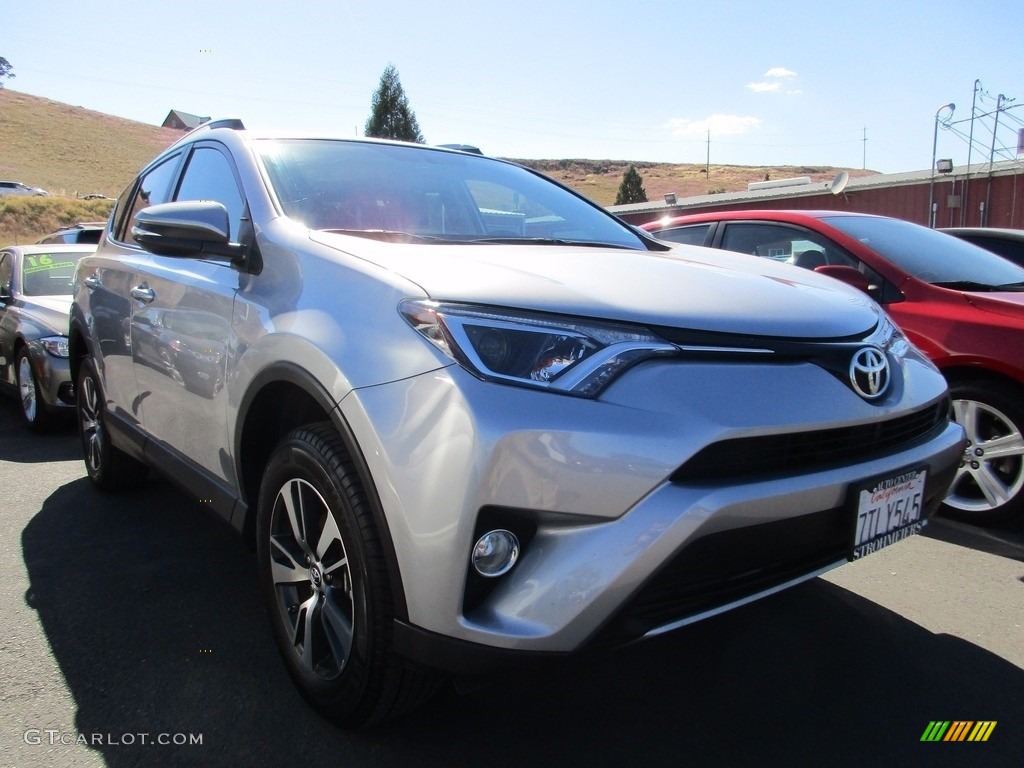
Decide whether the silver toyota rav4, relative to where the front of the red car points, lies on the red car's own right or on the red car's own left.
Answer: on the red car's own right

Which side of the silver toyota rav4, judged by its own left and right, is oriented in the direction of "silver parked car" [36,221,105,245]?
back

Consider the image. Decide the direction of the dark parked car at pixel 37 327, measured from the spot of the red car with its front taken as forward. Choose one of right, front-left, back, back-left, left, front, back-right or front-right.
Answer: back-right

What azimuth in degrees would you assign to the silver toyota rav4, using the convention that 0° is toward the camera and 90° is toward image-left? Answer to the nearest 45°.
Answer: approximately 315°

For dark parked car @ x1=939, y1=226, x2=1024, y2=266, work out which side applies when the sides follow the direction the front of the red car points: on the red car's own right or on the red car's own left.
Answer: on the red car's own left

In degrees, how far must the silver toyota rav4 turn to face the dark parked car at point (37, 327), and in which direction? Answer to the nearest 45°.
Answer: approximately 180°

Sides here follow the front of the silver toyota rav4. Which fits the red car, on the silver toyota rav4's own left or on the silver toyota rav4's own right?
on the silver toyota rav4's own left
